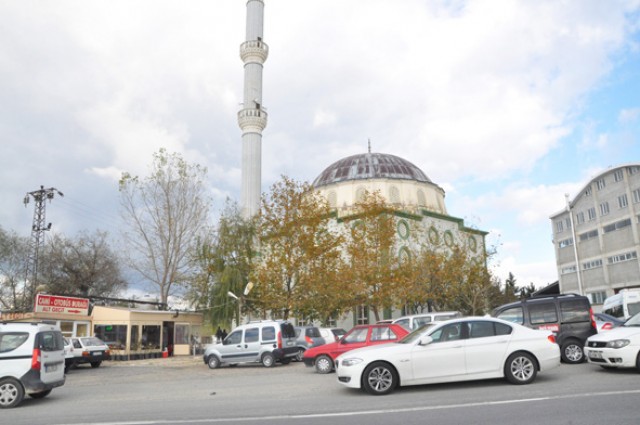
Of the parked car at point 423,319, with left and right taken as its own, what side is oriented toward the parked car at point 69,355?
front

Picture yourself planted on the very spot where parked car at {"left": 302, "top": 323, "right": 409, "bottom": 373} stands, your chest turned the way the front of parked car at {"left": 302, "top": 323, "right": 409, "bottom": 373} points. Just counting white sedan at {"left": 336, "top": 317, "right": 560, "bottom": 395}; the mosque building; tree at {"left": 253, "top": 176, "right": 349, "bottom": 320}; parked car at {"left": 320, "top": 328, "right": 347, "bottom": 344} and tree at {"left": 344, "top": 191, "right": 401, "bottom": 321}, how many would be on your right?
4

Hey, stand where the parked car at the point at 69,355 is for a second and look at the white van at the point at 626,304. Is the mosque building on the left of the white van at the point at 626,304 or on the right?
left

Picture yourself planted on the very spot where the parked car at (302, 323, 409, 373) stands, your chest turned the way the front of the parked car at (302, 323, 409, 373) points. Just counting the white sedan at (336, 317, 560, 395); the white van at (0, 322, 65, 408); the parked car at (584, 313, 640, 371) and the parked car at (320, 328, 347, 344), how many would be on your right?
1

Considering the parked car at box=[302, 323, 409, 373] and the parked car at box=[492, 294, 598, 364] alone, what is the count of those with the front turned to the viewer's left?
2

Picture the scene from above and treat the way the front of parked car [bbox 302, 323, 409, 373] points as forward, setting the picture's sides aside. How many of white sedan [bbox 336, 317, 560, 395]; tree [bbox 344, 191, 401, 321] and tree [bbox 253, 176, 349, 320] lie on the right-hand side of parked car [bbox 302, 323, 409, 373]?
2

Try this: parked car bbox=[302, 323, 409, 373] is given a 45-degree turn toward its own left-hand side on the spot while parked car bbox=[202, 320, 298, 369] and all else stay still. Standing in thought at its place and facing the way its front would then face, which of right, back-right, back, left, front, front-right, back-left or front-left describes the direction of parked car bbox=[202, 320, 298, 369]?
right

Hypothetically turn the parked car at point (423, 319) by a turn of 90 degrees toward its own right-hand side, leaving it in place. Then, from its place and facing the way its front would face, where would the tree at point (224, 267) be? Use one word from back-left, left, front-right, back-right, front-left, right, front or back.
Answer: front-left

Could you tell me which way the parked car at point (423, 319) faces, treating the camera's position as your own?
facing to the left of the viewer

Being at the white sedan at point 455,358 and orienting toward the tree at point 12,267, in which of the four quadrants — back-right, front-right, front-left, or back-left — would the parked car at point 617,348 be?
back-right

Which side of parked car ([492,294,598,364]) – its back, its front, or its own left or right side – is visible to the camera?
left
